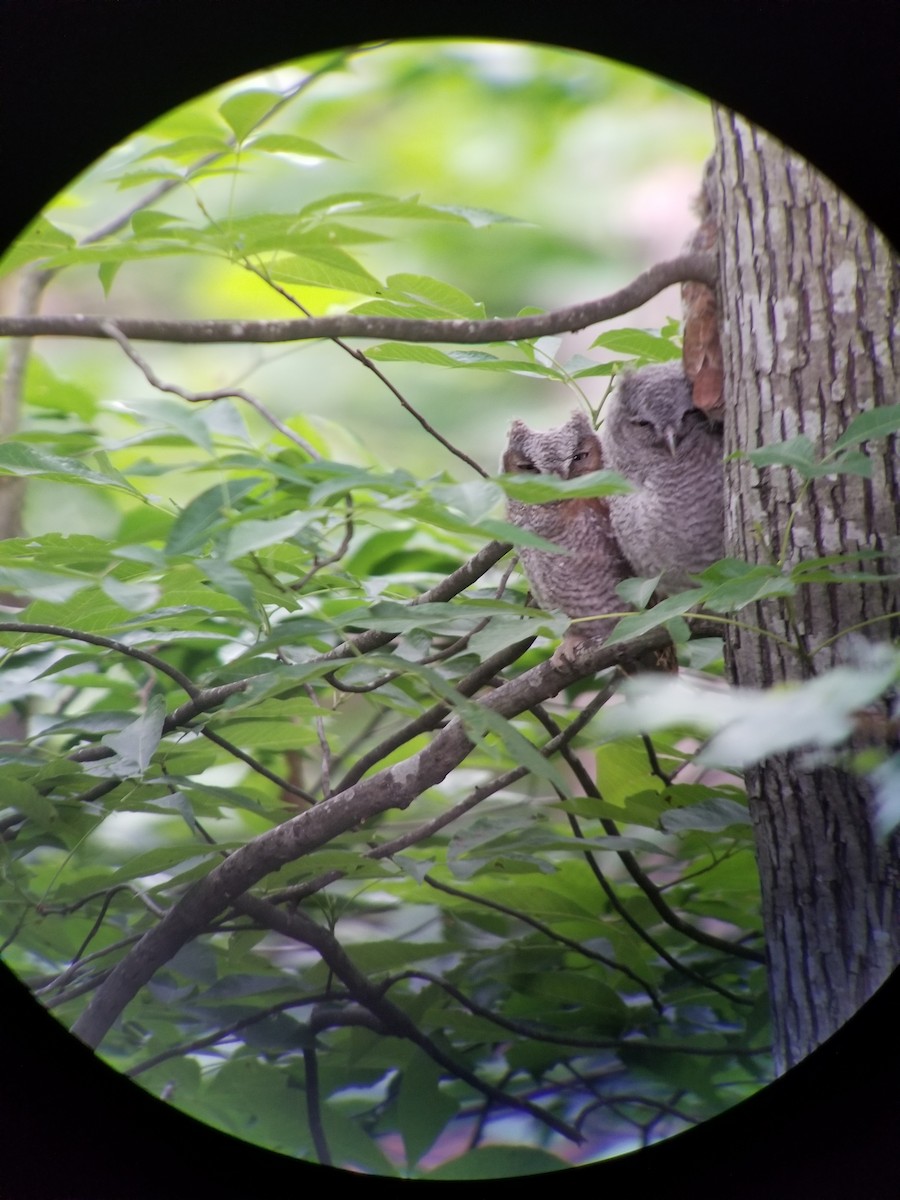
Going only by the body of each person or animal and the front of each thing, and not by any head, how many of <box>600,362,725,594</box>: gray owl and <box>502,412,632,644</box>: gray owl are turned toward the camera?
2

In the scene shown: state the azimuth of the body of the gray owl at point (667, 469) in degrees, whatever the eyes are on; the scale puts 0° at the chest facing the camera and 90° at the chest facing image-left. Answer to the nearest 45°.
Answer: approximately 0°

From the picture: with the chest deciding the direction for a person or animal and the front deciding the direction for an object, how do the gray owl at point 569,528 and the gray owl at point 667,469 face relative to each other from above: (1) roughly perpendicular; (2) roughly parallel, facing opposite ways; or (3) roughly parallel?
roughly parallel

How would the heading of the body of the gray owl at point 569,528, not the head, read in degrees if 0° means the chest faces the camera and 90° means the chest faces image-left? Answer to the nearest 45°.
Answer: approximately 0°
